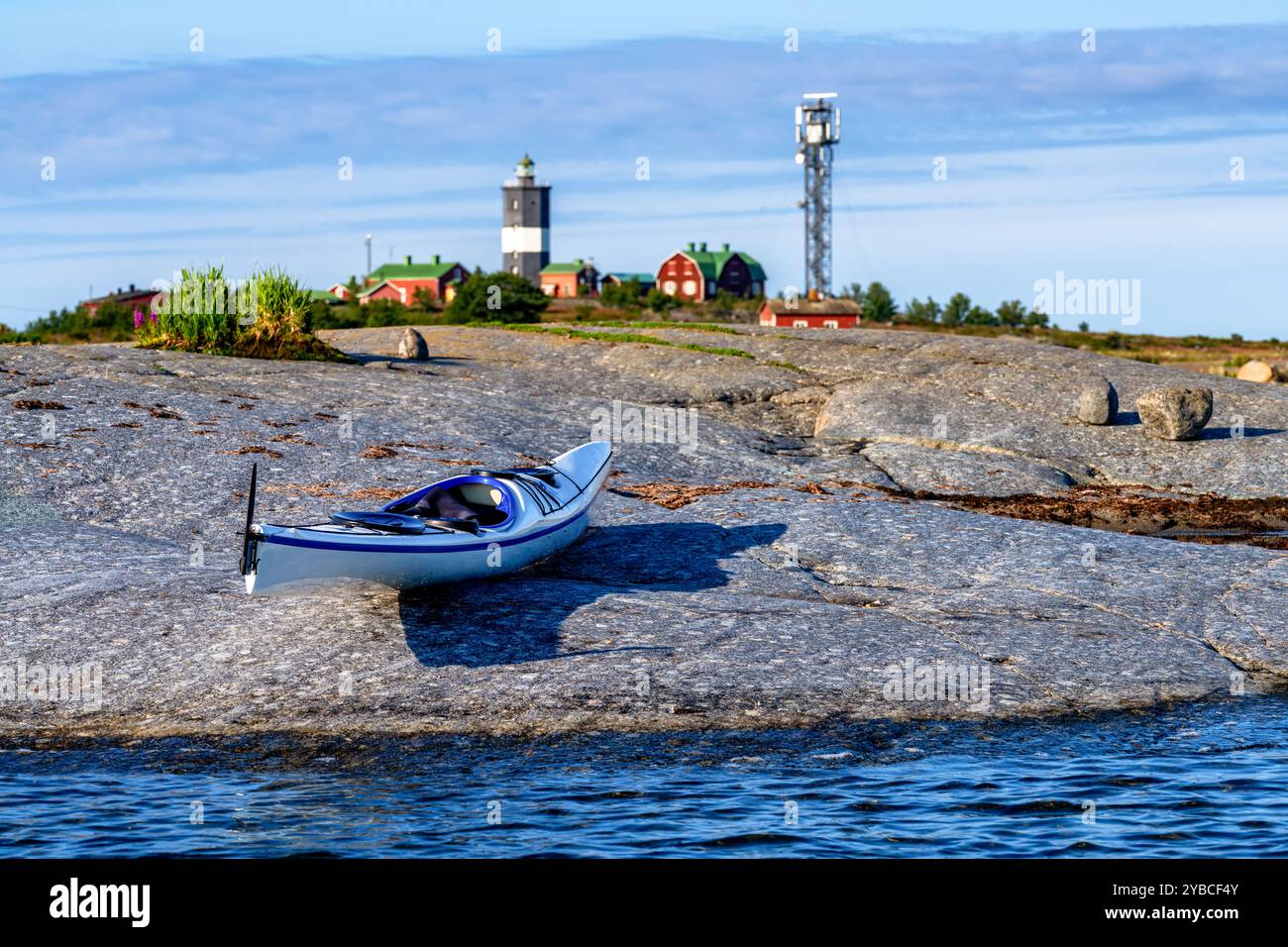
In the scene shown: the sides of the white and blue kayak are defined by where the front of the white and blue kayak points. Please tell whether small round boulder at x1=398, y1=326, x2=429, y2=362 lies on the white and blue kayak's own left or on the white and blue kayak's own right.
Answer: on the white and blue kayak's own left

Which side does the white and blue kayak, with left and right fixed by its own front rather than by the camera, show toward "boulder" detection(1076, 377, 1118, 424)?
front

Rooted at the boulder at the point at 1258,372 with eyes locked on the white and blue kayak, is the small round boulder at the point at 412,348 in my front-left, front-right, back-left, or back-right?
front-right

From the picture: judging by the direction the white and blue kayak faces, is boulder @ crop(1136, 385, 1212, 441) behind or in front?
in front

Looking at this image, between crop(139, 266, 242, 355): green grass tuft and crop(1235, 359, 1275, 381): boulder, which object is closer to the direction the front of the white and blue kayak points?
the boulder

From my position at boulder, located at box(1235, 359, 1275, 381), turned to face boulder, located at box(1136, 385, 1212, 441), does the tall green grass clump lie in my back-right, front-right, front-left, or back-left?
front-right

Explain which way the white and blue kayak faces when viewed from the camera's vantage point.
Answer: facing away from the viewer and to the right of the viewer

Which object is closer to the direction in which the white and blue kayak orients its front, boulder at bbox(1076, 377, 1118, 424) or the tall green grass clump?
the boulder

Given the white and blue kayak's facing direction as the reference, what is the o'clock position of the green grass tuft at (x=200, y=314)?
The green grass tuft is roughly at 10 o'clock from the white and blue kayak.

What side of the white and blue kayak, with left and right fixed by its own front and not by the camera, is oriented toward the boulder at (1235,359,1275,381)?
front

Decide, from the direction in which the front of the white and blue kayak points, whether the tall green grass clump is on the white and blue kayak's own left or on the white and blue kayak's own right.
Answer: on the white and blue kayak's own left

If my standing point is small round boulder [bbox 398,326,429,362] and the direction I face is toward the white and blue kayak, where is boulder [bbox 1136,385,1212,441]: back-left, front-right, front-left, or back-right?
front-left

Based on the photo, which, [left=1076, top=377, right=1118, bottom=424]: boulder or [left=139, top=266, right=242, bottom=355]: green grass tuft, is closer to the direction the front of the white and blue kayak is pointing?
the boulder
